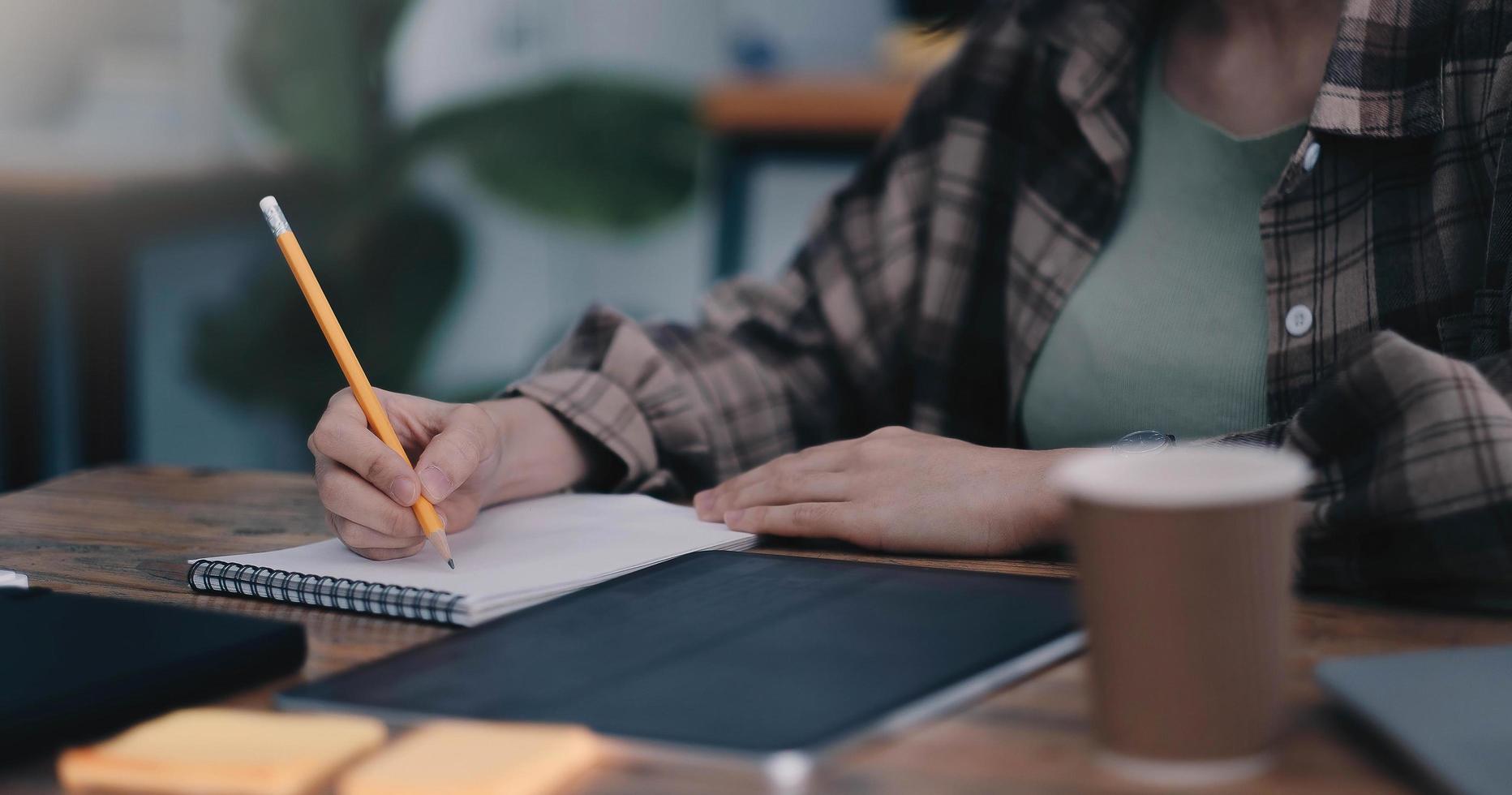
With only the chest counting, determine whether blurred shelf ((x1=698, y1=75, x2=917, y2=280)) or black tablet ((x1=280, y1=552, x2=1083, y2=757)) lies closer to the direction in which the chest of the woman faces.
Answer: the black tablet

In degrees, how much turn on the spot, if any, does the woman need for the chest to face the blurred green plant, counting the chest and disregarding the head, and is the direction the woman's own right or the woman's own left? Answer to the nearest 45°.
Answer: approximately 90° to the woman's own right

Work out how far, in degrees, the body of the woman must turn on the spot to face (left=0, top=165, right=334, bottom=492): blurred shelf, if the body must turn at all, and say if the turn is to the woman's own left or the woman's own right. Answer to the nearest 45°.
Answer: approximately 90° to the woman's own right

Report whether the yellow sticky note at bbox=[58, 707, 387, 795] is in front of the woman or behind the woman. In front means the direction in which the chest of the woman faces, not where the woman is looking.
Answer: in front

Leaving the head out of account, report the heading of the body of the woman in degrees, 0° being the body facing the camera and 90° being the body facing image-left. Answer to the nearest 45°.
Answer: approximately 45°

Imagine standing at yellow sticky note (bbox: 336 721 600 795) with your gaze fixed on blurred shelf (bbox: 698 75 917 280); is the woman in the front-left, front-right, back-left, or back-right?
front-right

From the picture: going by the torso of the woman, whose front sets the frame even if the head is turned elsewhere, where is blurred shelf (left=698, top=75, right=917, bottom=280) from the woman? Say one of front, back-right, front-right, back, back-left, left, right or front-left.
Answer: back-right

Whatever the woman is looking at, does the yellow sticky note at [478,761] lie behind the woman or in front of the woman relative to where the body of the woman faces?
in front
